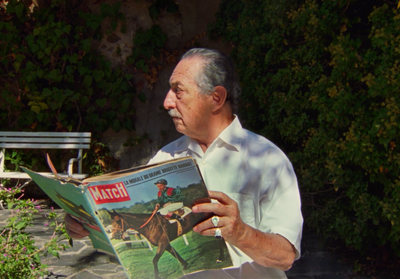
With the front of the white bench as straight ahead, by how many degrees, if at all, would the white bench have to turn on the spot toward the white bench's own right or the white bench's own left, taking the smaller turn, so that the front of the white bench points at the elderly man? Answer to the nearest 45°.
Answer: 0° — it already faces them

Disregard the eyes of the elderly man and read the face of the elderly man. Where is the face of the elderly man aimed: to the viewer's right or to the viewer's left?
to the viewer's left

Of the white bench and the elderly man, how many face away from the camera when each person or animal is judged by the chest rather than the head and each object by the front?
0

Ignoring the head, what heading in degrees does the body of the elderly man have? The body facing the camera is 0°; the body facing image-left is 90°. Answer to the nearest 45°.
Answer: approximately 45°

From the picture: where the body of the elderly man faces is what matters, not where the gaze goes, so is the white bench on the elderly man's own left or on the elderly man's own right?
on the elderly man's own right

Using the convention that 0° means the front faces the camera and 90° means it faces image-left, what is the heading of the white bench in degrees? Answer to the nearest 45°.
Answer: approximately 0°
